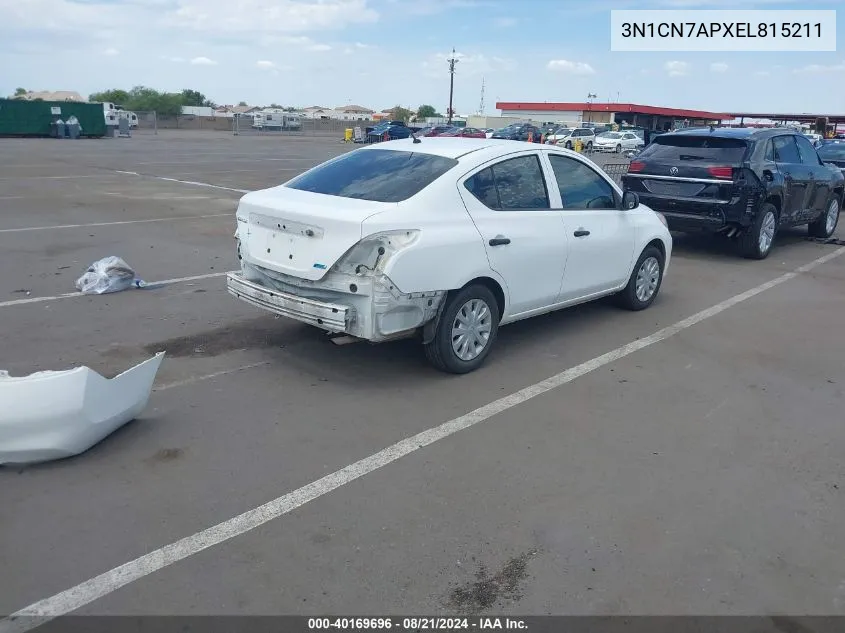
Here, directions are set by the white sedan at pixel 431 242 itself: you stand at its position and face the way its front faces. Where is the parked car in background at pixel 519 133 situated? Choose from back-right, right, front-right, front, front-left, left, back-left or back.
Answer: front-left

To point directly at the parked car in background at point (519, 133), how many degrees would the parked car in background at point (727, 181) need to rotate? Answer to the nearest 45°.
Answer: approximately 45° to its left

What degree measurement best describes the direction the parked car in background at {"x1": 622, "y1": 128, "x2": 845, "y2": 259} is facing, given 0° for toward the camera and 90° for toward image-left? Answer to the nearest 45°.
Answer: approximately 225°

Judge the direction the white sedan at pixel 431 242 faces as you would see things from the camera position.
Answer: facing away from the viewer and to the right of the viewer

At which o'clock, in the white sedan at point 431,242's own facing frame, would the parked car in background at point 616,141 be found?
The parked car in background is roughly at 11 o'clock from the white sedan.

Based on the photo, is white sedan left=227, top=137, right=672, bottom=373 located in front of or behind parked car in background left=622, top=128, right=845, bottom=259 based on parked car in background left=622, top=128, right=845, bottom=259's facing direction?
behind

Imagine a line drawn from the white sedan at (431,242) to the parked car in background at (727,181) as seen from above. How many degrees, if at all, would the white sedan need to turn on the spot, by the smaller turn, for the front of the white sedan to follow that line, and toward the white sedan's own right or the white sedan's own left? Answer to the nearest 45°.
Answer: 0° — it already faces it

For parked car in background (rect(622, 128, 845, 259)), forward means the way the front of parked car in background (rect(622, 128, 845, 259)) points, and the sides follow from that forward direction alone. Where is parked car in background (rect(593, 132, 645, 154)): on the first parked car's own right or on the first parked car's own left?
on the first parked car's own left

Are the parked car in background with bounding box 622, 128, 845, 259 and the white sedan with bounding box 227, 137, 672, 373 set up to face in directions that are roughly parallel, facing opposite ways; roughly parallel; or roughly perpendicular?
roughly parallel

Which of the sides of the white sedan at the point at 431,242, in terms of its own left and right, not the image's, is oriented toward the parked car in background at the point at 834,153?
front

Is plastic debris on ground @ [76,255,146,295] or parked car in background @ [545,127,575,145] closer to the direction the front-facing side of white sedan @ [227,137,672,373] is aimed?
the parked car in background

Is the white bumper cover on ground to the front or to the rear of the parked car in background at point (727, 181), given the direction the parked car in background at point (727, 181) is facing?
to the rear

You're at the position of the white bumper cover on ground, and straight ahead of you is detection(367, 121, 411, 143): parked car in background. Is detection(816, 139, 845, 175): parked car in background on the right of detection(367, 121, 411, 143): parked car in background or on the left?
right

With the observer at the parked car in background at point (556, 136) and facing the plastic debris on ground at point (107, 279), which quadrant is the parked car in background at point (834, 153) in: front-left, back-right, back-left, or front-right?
front-left

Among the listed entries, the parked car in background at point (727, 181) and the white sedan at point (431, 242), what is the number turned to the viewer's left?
0
